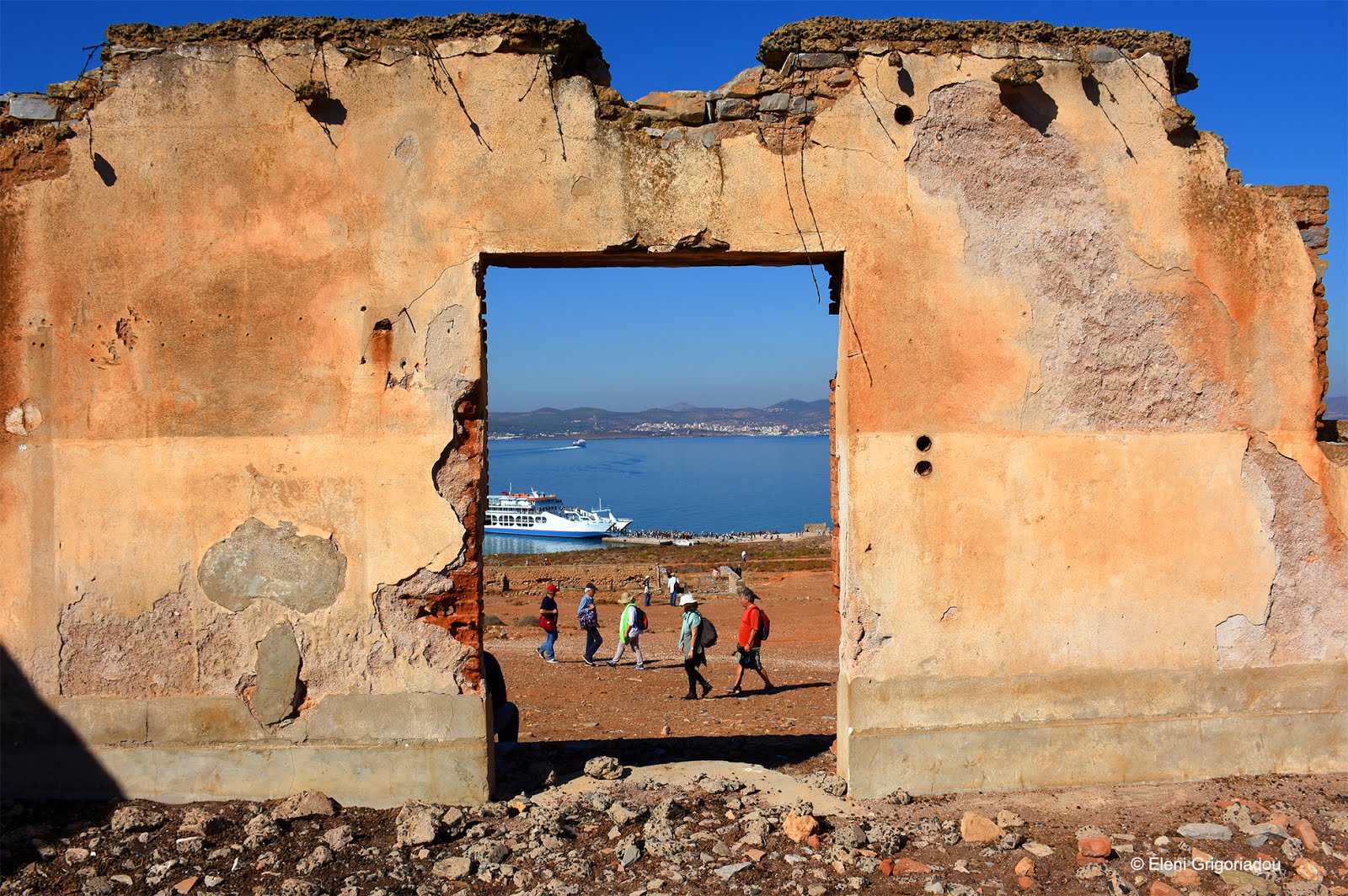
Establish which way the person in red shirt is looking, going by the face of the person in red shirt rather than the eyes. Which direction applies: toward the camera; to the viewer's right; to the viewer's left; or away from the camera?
to the viewer's left

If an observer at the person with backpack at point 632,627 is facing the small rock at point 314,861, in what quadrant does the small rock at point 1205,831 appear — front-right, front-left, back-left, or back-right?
front-left

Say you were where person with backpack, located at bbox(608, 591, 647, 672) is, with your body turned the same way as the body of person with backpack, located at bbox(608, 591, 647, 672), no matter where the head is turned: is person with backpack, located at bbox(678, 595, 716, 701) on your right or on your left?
on your left

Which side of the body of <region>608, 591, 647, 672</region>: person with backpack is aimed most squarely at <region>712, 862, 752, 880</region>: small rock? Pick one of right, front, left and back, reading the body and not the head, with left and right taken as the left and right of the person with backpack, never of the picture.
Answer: left

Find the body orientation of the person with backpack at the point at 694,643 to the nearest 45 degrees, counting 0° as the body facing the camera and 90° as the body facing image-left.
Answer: approximately 90°

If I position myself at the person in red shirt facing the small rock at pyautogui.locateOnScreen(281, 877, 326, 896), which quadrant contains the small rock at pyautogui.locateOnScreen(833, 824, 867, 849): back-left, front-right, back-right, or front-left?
front-left

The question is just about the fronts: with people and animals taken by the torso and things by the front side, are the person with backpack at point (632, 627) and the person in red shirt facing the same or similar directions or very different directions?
same or similar directions

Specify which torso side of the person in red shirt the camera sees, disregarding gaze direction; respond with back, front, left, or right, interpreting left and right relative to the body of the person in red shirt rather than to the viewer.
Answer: left

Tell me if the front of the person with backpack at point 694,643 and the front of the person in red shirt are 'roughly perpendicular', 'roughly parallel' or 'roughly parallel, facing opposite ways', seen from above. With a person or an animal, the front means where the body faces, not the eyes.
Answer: roughly parallel

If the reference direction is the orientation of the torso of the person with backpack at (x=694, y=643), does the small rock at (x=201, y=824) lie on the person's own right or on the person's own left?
on the person's own left

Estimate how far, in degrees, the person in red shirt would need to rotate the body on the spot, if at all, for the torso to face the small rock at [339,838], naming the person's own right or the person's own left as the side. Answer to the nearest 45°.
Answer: approximately 90° to the person's own left

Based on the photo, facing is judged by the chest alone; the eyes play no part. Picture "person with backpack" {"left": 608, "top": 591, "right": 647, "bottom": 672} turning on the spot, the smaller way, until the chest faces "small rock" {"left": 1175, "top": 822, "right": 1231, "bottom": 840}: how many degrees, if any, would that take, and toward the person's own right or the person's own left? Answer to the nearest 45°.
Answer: approximately 90° to the person's own left

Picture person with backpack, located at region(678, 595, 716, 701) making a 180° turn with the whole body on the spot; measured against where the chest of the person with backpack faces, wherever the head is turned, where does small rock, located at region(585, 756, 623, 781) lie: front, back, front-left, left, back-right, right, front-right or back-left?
right

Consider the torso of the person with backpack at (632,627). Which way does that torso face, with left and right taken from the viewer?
facing to the left of the viewer
